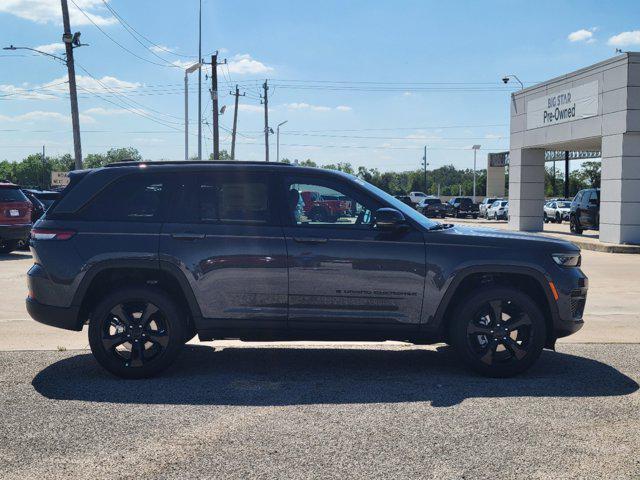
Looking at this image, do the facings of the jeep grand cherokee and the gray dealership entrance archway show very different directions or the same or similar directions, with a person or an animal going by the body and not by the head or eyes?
very different directions

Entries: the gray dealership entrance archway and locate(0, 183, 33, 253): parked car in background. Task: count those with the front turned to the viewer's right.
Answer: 0

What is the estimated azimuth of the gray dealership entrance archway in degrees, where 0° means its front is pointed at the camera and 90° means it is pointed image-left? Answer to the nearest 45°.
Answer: approximately 45°

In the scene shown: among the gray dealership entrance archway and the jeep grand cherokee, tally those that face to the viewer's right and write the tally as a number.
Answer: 1

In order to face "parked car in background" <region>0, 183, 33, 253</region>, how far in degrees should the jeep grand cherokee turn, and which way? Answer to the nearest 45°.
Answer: approximately 135° to its left

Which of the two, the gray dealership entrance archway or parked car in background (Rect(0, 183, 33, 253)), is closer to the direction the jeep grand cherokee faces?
the gray dealership entrance archway

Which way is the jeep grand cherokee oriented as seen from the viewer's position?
to the viewer's right

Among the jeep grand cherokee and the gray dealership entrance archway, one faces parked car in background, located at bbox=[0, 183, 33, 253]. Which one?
the gray dealership entrance archway

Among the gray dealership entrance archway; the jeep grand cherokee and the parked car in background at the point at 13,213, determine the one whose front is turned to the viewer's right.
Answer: the jeep grand cherokee

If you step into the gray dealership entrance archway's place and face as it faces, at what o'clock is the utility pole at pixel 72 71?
The utility pole is roughly at 1 o'clock from the gray dealership entrance archway.

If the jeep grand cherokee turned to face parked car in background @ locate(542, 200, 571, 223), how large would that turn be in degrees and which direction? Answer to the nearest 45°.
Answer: approximately 45° to its left

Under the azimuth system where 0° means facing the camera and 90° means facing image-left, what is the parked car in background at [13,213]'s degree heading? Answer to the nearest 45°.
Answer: approximately 135°

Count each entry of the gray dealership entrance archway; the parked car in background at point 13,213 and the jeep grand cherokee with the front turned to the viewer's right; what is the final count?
1

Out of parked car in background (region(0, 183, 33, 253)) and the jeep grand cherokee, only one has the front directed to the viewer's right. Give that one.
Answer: the jeep grand cherokee

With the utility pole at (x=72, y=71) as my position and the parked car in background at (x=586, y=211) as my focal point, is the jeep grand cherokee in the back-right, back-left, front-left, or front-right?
front-right
